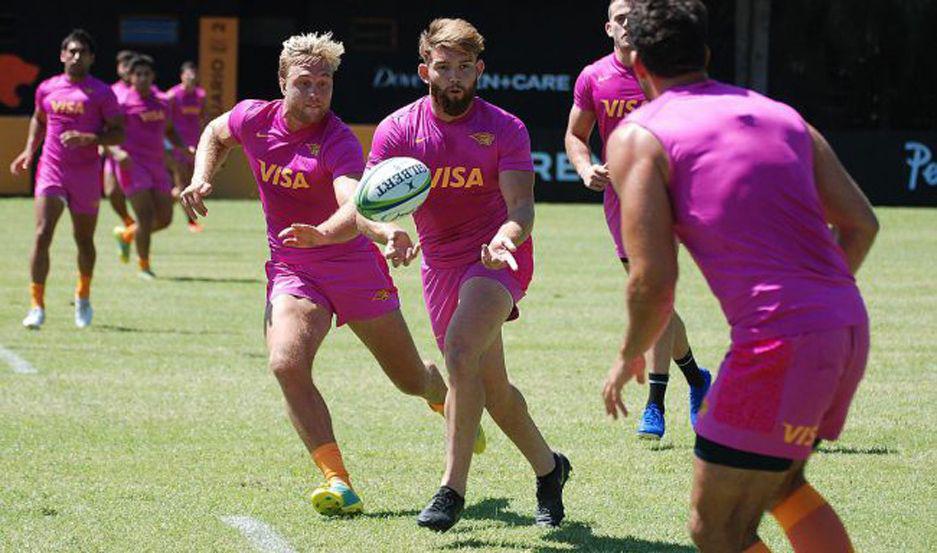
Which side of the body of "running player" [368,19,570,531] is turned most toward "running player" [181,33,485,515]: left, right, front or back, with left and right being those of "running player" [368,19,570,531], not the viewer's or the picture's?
right

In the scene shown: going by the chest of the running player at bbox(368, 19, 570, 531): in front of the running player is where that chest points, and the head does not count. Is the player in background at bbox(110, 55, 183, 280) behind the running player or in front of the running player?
behind

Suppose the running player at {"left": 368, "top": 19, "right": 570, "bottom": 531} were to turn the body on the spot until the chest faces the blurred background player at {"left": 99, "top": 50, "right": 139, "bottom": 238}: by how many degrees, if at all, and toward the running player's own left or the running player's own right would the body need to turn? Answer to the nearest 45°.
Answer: approximately 180°

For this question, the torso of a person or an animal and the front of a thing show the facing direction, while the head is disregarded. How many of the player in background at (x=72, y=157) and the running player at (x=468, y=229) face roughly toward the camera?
2

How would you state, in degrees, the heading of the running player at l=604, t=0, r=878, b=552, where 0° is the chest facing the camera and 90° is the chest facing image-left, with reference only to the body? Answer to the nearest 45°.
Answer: approximately 135°

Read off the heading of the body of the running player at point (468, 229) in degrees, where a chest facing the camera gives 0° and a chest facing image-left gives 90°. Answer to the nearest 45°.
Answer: approximately 0°

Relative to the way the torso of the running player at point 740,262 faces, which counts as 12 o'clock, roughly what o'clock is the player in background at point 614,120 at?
The player in background is roughly at 1 o'clock from the running player.

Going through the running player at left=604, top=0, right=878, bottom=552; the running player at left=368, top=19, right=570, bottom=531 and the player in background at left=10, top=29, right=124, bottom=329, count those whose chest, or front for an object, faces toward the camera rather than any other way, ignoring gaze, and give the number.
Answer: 2

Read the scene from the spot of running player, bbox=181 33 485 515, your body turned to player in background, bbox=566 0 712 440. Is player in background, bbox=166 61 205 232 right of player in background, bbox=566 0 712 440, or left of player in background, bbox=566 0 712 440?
left

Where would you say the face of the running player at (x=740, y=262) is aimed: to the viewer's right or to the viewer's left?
to the viewer's left
